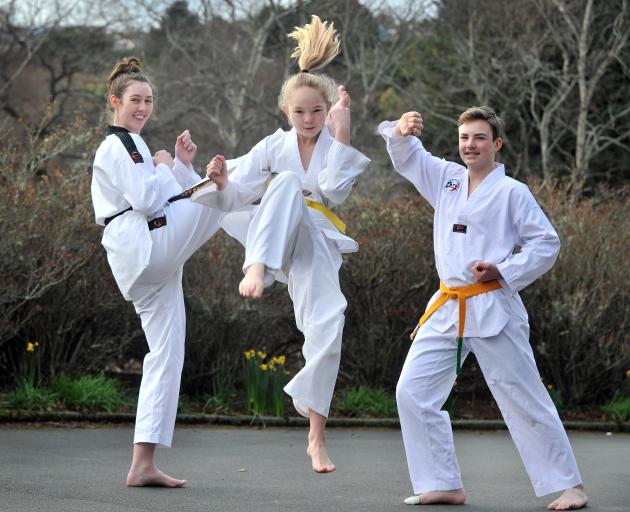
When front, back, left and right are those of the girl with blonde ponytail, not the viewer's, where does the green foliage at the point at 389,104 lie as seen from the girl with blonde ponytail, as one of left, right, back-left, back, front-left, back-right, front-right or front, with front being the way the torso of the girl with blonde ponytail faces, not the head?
back

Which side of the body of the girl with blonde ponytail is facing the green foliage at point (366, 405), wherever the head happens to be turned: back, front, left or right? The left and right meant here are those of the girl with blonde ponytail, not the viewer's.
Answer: back

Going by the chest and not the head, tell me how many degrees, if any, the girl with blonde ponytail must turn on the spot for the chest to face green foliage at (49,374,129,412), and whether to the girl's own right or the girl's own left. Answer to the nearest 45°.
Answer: approximately 135° to the girl's own right

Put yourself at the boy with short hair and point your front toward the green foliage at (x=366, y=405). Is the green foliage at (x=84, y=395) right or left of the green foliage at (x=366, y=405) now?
left

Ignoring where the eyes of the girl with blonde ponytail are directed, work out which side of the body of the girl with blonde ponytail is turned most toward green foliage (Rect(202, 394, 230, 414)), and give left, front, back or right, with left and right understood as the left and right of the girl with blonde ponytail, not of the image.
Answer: back

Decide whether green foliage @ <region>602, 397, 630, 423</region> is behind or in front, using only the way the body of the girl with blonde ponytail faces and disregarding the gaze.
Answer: behind

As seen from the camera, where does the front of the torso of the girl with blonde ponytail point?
toward the camera

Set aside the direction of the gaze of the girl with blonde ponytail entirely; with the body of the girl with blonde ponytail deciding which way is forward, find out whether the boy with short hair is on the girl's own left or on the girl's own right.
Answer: on the girl's own left

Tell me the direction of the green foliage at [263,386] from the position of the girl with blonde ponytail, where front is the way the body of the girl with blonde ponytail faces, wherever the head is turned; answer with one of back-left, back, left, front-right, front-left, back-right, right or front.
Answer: back
